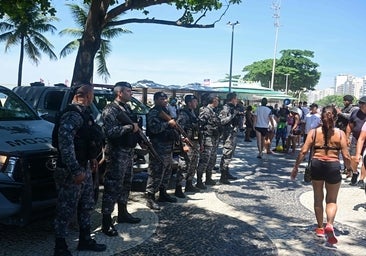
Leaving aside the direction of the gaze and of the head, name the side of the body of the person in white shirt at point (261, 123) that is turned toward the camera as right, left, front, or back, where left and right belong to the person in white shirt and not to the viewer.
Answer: back

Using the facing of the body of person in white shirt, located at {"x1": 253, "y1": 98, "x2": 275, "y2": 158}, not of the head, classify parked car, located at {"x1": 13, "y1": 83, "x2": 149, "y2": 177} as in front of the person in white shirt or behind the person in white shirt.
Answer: behind

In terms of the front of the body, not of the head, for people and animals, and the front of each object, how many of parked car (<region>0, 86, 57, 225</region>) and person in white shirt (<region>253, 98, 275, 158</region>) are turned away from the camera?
1

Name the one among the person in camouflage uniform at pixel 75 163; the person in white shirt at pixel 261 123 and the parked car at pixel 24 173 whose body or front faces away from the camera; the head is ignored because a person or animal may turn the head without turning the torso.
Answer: the person in white shirt

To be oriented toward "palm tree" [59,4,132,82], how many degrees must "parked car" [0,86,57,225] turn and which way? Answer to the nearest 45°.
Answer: approximately 135° to its left

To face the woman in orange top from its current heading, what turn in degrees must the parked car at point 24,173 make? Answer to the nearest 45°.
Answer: approximately 45° to its left

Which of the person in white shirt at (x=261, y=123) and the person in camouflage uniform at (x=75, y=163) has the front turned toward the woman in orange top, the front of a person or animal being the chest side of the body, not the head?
the person in camouflage uniform

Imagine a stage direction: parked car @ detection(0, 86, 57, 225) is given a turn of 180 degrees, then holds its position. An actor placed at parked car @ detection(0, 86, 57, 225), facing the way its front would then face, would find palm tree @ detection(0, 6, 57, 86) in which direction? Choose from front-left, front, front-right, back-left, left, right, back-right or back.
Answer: front-right

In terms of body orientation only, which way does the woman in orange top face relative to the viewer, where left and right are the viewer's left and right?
facing away from the viewer
